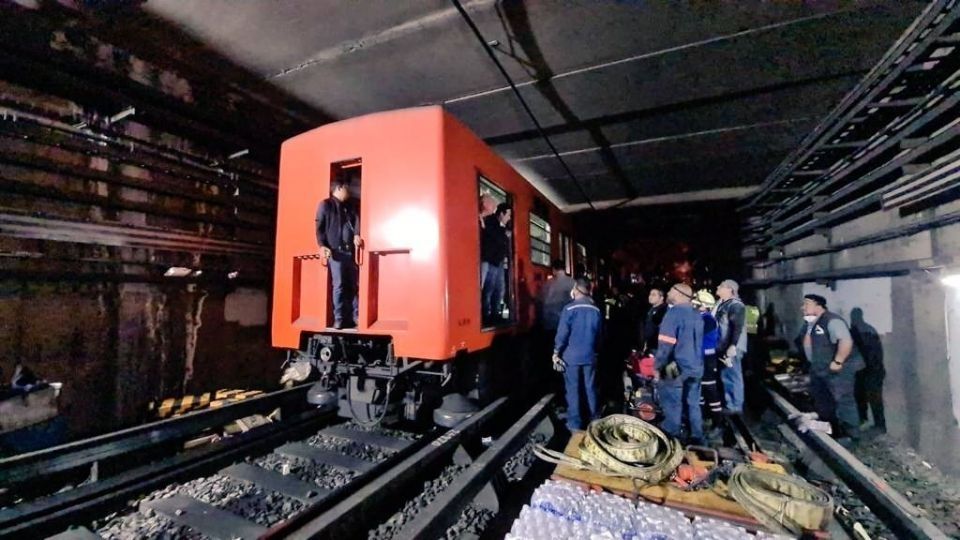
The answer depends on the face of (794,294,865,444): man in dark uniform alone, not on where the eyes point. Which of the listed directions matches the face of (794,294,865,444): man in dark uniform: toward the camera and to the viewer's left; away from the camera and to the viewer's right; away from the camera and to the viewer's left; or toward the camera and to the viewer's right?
toward the camera and to the viewer's left

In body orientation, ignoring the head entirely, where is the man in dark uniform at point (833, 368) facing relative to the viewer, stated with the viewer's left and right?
facing the viewer and to the left of the viewer

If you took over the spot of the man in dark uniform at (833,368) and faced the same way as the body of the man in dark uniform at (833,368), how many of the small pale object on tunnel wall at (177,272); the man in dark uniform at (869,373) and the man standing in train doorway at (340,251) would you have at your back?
1

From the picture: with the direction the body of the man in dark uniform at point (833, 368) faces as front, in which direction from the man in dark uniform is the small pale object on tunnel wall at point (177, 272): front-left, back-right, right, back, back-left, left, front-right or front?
front

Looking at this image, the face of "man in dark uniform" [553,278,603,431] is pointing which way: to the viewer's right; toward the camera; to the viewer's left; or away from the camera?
away from the camera

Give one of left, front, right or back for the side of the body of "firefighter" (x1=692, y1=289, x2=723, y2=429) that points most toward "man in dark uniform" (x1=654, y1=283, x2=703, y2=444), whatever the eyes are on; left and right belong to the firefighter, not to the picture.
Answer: left

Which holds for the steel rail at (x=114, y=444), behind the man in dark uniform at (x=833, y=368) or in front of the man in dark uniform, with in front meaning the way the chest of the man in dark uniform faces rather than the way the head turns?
in front

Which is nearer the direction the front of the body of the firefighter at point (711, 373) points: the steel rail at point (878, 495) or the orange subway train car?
the orange subway train car

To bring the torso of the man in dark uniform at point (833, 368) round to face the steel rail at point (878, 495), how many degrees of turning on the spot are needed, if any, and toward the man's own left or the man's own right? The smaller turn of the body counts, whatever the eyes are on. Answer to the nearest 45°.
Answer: approximately 45° to the man's own left

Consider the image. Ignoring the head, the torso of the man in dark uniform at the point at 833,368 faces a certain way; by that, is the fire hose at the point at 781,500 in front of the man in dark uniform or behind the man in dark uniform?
in front

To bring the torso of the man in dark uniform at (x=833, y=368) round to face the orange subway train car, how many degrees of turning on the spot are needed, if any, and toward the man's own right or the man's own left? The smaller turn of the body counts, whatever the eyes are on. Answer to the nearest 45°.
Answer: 0° — they already face it
